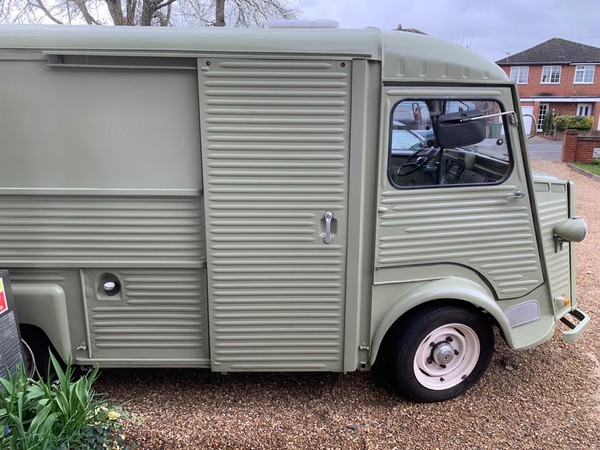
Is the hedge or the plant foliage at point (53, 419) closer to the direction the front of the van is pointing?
the hedge

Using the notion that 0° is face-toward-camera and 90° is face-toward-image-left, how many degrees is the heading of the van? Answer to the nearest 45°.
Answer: approximately 270°

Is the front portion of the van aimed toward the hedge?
no

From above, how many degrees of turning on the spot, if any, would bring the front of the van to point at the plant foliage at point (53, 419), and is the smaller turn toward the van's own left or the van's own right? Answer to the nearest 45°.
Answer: approximately 135° to the van's own right
